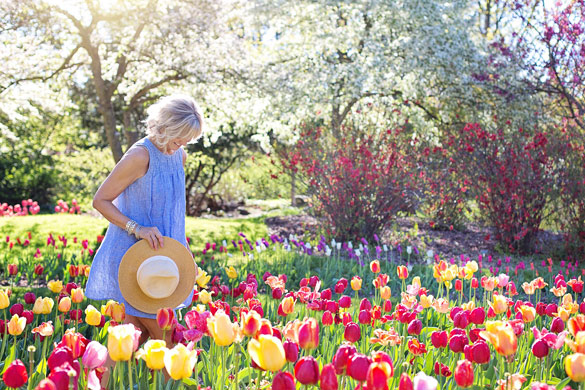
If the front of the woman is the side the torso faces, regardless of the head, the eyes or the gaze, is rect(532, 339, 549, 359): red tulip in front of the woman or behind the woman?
in front

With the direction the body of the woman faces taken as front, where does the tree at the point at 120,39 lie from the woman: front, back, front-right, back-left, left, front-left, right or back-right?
back-left

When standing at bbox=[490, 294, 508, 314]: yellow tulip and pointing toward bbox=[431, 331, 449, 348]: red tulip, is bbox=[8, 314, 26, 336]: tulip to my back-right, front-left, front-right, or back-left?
front-right

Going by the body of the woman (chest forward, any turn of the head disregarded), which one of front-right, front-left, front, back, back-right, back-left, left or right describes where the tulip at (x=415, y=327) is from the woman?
front

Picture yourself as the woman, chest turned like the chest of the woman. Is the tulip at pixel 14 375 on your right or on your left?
on your right

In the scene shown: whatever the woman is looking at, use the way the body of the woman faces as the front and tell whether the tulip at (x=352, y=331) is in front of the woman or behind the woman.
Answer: in front

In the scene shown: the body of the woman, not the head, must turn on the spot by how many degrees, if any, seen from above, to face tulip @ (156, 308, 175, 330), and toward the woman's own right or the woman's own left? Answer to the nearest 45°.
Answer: approximately 45° to the woman's own right

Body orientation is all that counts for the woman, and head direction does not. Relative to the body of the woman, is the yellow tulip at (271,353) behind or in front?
in front

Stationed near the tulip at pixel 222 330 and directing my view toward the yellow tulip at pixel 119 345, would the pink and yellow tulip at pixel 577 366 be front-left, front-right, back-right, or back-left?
back-left

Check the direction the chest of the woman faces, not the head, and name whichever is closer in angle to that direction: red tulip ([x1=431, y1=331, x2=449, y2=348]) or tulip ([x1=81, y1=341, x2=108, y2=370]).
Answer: the red tulip

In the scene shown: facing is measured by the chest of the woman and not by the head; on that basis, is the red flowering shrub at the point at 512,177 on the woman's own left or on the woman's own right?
on the woman's own left

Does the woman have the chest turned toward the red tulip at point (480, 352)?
yes

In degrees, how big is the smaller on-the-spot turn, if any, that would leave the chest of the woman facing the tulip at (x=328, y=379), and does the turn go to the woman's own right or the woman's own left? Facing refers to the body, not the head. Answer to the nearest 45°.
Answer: approximately 45° to the woman's own right

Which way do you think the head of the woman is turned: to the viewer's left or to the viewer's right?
to the viewer's right

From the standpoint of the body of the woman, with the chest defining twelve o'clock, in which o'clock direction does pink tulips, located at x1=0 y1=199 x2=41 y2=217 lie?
The pink tulips is roughly at 7 o'clock from the woman.

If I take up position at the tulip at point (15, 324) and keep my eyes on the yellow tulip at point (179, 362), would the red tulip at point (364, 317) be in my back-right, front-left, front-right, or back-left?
front-left

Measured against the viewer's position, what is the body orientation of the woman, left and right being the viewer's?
facing the viewer and to the right of the viewer

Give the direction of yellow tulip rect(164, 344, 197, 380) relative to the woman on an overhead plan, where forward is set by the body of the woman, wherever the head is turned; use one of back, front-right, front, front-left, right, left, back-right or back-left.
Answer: front-right

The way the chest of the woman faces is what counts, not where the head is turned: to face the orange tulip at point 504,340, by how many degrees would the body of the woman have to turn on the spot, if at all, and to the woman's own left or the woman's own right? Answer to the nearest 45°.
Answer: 0° — they already face it
